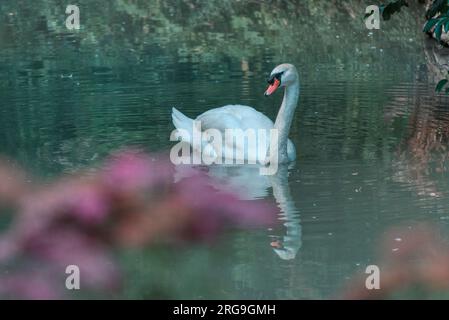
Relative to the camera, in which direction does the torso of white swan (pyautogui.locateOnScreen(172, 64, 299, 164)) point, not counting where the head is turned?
to the viewer's right
